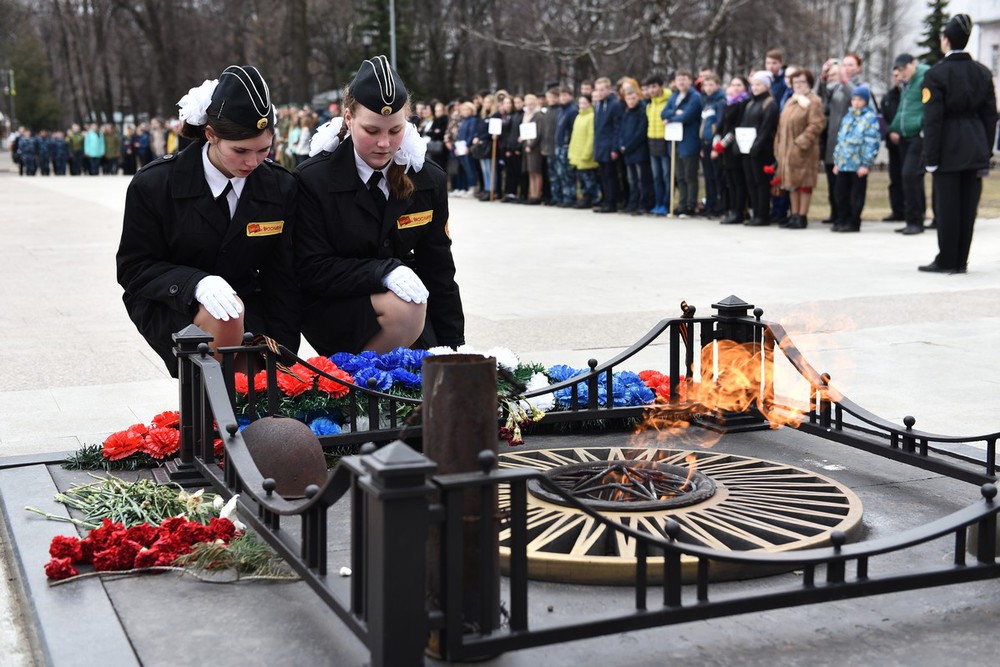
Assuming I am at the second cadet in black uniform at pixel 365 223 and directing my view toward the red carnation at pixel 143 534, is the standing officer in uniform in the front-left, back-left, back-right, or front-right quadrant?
back-left

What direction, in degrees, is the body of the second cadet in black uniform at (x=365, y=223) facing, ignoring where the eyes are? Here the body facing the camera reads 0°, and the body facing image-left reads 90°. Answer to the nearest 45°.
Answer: approximately 0°

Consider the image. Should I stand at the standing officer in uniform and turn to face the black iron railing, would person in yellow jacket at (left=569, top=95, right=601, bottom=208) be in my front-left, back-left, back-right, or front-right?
back-right

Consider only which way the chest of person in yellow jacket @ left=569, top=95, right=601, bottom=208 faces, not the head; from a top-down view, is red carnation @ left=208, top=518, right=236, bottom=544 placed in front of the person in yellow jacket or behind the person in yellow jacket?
in front

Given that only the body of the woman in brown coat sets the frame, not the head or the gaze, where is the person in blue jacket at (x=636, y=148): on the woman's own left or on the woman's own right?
on the woman's own right

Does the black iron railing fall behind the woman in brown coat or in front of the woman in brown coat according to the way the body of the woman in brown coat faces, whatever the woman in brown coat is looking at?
in front

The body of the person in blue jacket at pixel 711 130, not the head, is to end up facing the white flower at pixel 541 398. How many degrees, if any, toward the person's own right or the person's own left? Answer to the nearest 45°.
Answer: approximately 45° to the person's own left
